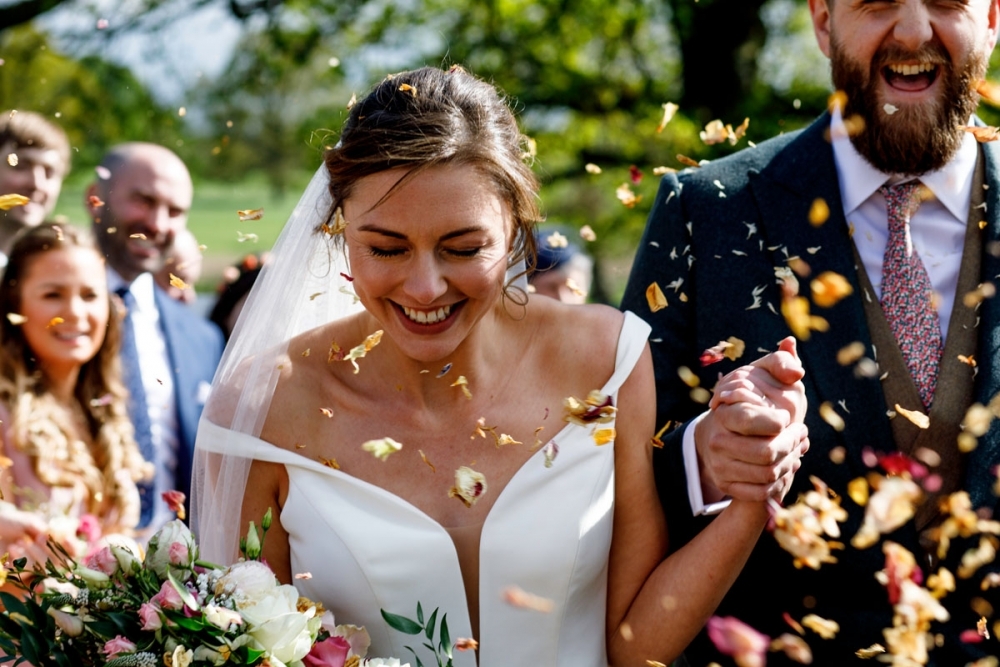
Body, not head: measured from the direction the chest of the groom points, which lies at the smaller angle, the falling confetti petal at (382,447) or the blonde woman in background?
the falling confetti petal

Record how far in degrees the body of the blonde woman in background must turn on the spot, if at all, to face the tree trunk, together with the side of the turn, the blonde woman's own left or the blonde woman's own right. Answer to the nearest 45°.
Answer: approximately 90° to the blonde woman's own left

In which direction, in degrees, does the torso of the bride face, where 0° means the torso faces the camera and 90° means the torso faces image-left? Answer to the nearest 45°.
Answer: approximately 0°

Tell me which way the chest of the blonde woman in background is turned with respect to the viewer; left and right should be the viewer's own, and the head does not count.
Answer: facing the viewer and to the right of the viewer

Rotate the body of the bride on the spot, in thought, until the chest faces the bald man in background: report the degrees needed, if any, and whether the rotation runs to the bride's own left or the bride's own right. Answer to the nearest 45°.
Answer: approximately 135° to the bride's own right

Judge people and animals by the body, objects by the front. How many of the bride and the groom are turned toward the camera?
2

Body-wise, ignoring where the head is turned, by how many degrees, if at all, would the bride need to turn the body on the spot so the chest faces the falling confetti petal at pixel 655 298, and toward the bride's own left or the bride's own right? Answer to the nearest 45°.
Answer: approximately 135° to the bride's own left

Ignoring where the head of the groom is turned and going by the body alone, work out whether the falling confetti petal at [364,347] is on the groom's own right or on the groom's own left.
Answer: on the groom's own right
